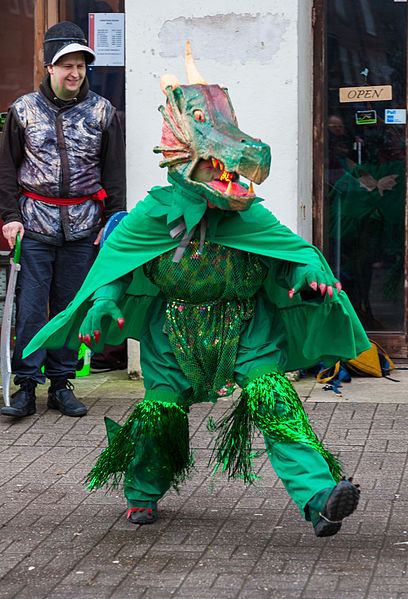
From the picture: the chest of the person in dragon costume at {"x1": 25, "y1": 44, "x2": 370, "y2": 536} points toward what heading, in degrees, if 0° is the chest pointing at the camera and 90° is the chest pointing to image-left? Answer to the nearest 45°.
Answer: approximately 0°

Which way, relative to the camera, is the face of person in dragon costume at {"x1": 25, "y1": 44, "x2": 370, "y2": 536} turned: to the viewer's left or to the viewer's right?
to the viewer's right

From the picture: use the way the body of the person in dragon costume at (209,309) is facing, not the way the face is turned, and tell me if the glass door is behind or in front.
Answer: behind
